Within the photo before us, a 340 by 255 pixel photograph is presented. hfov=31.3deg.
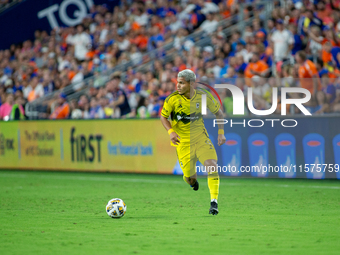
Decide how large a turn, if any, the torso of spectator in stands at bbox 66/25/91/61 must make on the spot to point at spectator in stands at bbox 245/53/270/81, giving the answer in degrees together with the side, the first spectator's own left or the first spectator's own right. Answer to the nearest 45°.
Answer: approximately 45° to the first spectator's own left

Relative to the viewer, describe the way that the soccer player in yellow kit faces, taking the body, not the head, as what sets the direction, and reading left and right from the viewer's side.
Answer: facing the viewer

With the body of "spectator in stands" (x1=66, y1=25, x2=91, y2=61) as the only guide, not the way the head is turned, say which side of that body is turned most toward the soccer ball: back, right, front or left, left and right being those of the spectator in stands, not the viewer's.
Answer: front

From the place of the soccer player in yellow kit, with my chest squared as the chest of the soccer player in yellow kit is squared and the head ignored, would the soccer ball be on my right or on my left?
on my right

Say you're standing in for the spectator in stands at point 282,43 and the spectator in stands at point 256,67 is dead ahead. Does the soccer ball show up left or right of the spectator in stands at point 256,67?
left

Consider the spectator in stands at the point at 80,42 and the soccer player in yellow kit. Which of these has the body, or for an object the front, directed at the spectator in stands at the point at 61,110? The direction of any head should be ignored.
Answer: the spectator in stands at the point at 80,42

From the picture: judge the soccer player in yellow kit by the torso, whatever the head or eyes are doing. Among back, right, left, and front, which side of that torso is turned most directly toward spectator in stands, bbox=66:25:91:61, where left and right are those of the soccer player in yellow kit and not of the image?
back

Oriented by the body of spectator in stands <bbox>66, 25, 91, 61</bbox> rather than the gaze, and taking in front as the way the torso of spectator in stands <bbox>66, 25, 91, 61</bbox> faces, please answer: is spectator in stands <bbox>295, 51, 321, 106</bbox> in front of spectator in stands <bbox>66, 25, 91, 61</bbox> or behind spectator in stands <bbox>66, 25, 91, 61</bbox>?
in front

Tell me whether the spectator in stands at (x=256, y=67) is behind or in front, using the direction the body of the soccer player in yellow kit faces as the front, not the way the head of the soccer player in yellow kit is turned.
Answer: behind

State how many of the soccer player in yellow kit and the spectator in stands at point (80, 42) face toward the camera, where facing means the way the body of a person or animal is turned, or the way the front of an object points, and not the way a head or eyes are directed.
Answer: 2

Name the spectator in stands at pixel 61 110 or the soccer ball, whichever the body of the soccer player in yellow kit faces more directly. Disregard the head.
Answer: the soccer ball

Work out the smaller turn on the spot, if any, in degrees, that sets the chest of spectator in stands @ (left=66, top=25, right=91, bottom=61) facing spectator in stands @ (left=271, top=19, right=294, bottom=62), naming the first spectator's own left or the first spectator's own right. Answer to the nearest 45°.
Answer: approximately 45° to the first spectator's own left
